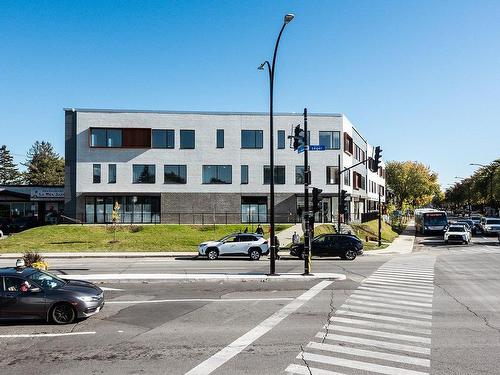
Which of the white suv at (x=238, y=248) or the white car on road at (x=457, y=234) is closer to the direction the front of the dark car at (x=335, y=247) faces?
the white suv

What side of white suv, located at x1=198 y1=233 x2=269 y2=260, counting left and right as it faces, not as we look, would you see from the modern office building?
right

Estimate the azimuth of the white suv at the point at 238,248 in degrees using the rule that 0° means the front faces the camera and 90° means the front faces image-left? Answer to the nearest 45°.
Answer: approximately 90°

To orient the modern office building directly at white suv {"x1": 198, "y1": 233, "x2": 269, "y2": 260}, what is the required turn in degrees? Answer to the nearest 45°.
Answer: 0° — it already faces it

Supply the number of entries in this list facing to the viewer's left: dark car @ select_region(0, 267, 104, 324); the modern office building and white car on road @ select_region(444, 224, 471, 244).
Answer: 0

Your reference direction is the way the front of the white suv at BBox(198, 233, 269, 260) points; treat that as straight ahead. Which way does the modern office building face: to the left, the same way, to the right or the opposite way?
to the left

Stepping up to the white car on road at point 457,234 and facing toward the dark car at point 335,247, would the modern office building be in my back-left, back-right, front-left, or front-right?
front-right

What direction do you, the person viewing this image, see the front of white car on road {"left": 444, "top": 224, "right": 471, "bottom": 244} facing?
facing the viewer

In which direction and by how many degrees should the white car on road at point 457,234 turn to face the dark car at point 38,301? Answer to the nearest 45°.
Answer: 0° — it already faces it

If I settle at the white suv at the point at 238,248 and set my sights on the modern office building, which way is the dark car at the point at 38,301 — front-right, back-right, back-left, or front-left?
back-left

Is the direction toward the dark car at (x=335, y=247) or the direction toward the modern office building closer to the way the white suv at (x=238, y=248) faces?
the modern office building

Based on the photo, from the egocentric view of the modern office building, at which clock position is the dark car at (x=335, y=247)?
The dark car is roughly at 11 o'clock from the modern office building.

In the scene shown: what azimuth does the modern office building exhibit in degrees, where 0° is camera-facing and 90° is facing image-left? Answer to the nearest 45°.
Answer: approximately 0°

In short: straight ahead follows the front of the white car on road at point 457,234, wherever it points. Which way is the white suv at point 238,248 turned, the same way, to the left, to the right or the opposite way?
to the right

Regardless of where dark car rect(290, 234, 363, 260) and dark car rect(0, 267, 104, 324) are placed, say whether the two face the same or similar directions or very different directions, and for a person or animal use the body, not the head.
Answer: very different directions
